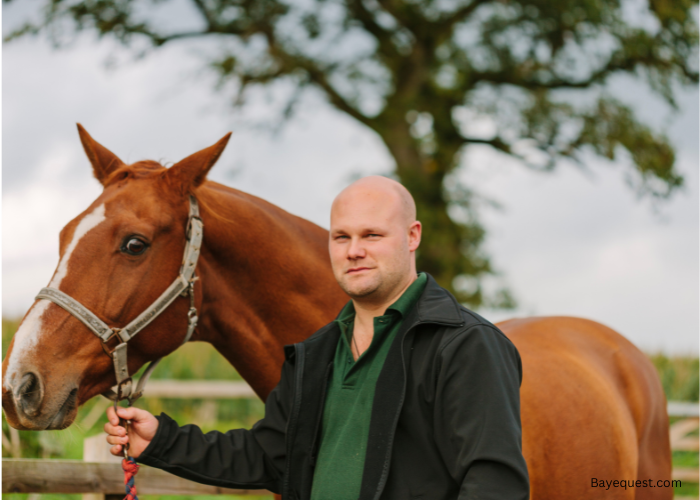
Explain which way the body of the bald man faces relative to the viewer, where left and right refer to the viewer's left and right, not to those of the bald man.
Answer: facing the viewer and to the left of the viewer
